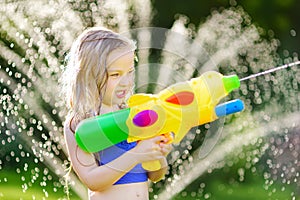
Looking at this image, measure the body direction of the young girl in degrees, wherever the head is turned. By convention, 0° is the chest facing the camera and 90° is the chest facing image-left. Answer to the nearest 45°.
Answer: approximately 315°
